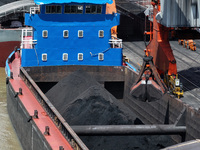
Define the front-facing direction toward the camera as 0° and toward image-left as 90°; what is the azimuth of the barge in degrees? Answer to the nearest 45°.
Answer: approximately 315°
